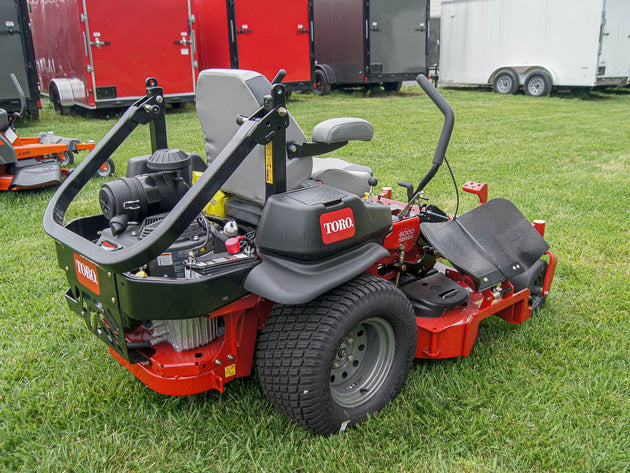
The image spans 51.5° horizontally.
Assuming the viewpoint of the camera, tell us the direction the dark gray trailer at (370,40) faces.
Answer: facing away from the viewer and to the left of the viewer

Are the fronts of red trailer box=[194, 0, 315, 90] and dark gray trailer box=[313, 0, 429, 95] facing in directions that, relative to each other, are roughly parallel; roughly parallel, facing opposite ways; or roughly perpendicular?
roughly parallel

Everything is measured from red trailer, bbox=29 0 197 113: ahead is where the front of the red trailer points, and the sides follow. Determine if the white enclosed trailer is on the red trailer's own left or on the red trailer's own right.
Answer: on the red trailer's own right

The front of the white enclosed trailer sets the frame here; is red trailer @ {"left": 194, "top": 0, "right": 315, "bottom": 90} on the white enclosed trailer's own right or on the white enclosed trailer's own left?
on the white enclosed trailer's own left

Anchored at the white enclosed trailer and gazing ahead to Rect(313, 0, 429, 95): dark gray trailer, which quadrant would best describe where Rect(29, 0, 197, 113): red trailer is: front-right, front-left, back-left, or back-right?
front-left

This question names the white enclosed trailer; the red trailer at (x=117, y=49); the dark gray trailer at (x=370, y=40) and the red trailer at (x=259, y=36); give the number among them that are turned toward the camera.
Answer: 0

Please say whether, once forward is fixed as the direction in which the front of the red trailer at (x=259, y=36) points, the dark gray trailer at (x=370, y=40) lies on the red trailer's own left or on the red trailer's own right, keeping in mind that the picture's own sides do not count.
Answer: on the red trailer's own right

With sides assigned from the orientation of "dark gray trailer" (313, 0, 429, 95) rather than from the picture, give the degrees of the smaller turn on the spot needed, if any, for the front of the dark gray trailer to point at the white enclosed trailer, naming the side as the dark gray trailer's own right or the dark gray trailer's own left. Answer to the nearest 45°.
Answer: approximately 135° to the dark gray trailer's own right

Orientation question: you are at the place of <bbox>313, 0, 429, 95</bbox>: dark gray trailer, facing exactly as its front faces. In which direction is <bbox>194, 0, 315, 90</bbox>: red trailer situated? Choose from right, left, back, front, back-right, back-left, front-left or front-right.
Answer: left

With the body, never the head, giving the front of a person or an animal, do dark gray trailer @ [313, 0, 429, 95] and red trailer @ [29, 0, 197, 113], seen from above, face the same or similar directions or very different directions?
same or similar directions

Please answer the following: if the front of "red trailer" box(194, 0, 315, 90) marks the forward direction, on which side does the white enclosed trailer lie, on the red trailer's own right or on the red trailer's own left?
on the red trailer's own right

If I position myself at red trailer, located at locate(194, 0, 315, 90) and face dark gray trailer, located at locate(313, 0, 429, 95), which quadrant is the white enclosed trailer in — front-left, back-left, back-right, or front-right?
front-right
